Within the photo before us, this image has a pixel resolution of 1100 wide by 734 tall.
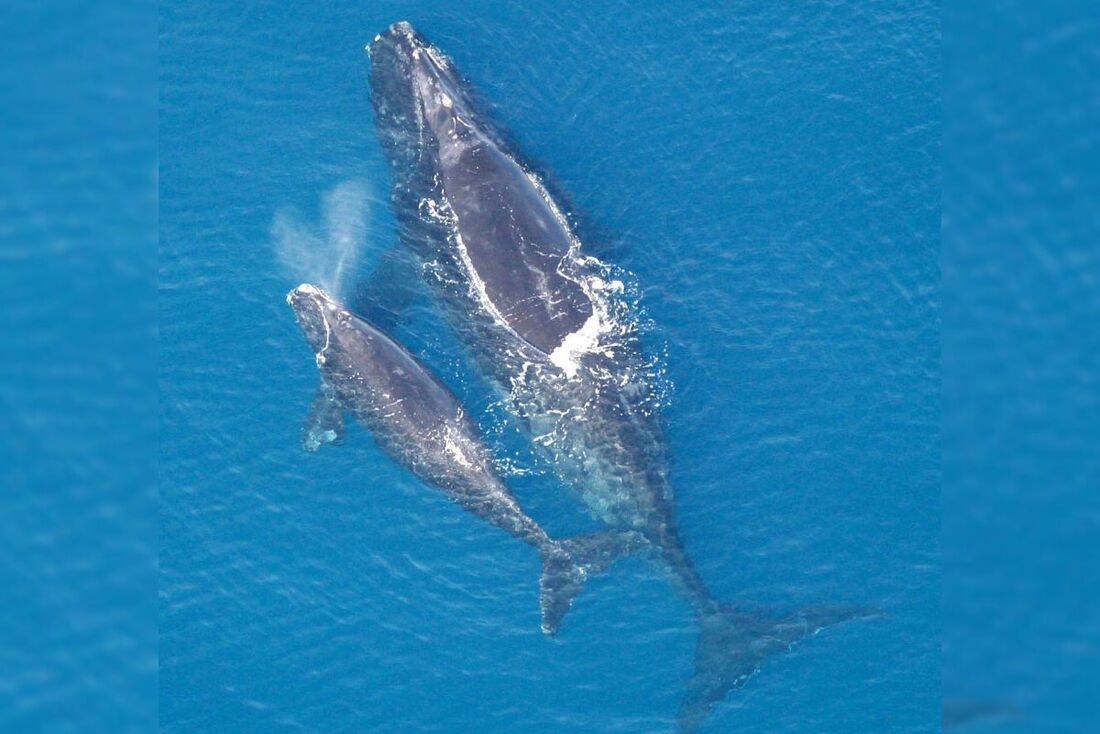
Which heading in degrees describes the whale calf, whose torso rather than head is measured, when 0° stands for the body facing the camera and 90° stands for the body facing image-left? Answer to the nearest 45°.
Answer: approximately 135°

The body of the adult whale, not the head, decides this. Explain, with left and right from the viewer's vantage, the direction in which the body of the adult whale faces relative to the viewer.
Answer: facing away from the viewer and to the left of the viewer

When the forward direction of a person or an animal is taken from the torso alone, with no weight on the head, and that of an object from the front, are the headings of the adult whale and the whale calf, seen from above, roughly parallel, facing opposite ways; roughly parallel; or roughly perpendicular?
roughly parallel
